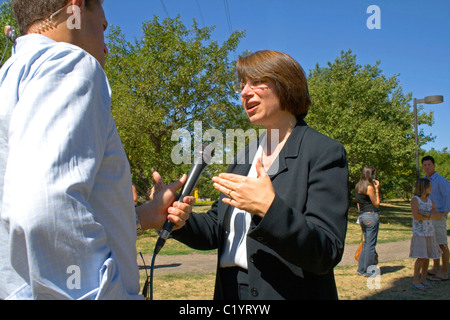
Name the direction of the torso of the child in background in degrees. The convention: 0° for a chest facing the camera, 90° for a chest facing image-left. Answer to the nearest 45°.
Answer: approximately 315°

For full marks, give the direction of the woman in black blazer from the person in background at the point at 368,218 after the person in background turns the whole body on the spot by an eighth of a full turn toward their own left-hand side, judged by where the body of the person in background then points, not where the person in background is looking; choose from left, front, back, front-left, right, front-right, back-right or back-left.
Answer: back

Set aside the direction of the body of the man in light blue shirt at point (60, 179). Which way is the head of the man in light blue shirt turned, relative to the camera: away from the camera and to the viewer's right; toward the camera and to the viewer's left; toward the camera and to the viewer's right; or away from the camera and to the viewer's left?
away from the camera and to the viewer's right

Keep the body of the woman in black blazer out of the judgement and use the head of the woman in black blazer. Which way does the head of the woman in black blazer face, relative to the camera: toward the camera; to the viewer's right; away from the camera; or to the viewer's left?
to the viewer's left

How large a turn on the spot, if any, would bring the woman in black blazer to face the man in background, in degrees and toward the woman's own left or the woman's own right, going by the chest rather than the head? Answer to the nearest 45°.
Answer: approximately 180°

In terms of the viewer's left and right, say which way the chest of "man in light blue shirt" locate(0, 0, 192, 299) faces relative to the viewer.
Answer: facing away from the viewer and to the right of the viewer

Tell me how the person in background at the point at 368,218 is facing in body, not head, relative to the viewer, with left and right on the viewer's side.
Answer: facing away from the viewer and to the right of the viewer
